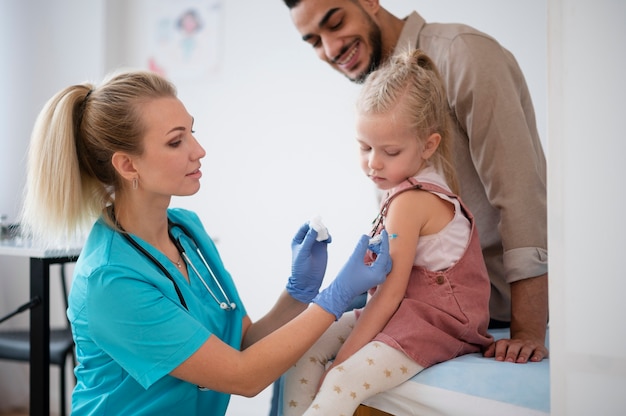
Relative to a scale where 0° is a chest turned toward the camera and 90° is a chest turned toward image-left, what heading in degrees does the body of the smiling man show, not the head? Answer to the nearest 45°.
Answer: approximately 45°

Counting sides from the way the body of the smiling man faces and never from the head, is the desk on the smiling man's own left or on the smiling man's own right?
on the smiling man's own right

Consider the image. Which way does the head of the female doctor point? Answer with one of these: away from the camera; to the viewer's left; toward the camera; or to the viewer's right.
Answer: to the viewer's right

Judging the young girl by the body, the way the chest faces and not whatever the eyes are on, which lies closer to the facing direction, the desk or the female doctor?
the female doctor

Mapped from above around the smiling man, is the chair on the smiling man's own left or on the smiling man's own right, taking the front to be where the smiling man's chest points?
on the smiling man's own right
